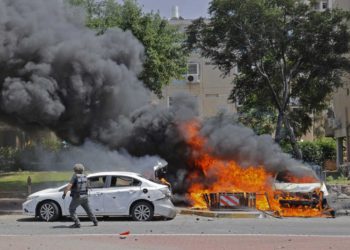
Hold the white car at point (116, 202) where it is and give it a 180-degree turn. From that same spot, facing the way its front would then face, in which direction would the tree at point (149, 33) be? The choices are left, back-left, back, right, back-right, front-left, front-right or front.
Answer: left

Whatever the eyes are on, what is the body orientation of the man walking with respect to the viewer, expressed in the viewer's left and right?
facing away from the viewer and to the left of the viewer

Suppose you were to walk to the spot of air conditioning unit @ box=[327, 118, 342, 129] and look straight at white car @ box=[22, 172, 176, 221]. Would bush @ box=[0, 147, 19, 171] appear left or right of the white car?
right

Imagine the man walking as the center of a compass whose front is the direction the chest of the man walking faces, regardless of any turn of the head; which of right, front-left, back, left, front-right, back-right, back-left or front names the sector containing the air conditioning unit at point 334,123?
right

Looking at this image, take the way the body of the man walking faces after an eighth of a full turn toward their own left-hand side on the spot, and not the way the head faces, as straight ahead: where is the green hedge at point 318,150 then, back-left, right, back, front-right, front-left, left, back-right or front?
back-right

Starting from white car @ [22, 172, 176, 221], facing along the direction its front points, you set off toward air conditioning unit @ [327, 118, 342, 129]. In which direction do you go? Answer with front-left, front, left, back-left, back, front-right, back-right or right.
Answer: back-right

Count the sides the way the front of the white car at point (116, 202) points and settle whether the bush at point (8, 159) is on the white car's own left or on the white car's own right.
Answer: on the white car's own right

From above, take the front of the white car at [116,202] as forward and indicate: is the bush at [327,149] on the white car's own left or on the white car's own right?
on the white car's own right

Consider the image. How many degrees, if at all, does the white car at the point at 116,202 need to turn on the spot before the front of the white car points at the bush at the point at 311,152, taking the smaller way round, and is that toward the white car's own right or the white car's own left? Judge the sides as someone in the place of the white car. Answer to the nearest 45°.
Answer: approximately 135° to the white car's own right
